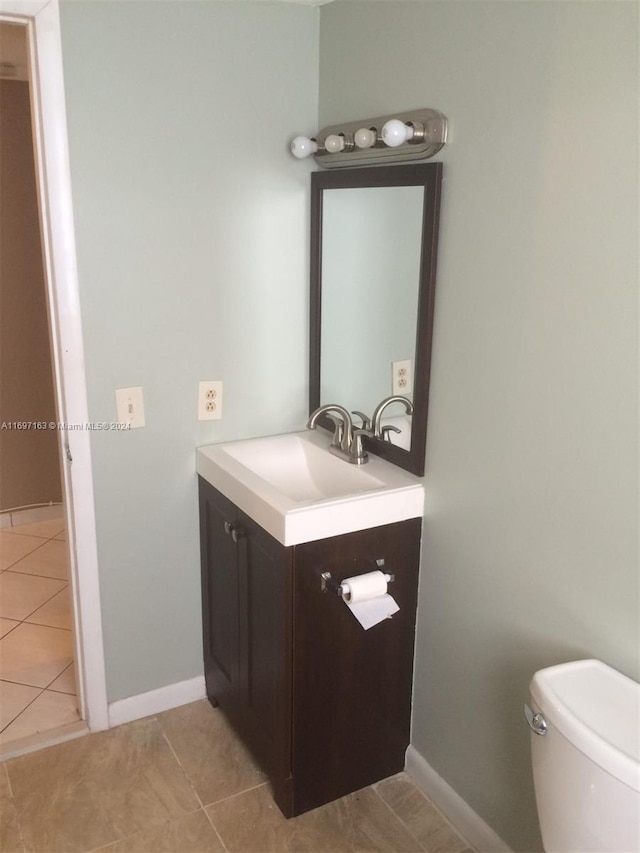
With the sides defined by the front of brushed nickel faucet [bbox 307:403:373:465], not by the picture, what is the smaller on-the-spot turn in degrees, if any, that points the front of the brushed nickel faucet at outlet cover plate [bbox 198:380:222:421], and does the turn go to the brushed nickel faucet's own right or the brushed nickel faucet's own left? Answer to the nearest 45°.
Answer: approximately 45° to the brushed nickel faucet's own right

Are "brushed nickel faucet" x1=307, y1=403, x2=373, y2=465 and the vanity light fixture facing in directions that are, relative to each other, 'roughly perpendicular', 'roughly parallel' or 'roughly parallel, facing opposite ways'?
roughly parallel

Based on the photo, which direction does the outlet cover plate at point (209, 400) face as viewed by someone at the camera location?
facing the viewer

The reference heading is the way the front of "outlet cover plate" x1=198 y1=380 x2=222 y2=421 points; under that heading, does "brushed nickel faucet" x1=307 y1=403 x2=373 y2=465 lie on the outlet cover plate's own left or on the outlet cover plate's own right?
on the outlet cover plate's own left

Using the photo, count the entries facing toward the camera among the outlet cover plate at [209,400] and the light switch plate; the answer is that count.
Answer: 2

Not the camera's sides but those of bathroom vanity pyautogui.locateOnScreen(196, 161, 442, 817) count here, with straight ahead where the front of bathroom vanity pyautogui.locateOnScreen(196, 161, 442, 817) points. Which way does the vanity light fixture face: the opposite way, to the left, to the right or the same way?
the same way

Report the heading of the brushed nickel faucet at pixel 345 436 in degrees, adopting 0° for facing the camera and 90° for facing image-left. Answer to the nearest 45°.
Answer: approximately 45°

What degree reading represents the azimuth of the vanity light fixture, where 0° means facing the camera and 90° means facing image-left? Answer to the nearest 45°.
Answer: approximately 45°

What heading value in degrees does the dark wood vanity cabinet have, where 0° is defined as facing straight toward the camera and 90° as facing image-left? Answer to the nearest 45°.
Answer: approximately 45°

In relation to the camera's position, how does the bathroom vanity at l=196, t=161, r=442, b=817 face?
facing the viewer and to the left of the viewer

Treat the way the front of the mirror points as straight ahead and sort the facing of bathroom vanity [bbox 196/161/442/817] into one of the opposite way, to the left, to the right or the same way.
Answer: the same way

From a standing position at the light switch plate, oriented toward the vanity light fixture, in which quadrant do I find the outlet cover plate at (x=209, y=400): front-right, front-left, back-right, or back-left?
front-left
